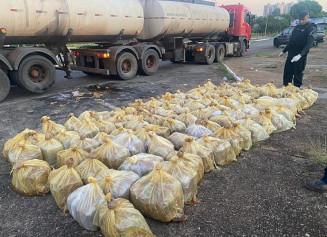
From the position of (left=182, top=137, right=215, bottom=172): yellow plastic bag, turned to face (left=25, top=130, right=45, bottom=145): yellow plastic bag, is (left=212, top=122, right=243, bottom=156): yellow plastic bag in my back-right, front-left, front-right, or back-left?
back-right

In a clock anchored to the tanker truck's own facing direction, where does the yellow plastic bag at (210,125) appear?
The yellow plastic bag is roughly at 4 o'clock from the tanker truck.

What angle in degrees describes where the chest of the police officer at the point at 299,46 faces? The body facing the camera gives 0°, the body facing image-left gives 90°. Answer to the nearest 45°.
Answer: approximately 45°

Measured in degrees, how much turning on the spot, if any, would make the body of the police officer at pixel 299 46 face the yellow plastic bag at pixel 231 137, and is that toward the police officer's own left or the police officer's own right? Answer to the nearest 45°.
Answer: approximately 45° to the police officer's own left

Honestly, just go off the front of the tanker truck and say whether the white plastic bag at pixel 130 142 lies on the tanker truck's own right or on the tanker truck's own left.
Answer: on the tanker truck's own right

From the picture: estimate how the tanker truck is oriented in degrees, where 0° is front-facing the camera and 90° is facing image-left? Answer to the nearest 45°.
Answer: approximately 225°

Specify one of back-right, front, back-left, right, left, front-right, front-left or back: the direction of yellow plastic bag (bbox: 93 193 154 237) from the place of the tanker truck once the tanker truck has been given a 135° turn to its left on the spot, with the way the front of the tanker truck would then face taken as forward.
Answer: left

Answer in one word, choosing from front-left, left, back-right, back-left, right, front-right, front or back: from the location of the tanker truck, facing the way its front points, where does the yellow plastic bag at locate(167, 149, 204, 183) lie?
back-right

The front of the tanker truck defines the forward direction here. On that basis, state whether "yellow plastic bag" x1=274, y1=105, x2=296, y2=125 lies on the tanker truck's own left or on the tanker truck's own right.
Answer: on the tanker truck's own right

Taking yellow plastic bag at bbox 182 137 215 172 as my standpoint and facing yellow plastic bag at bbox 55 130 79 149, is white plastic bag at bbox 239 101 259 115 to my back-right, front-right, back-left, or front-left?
back-right
